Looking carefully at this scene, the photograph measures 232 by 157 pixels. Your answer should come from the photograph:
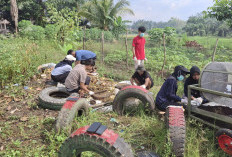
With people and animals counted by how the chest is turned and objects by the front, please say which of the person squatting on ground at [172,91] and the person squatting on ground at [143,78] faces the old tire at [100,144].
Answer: the person squatting on ground at [143,78]

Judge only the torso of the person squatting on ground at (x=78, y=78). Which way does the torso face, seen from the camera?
to the viewer's right

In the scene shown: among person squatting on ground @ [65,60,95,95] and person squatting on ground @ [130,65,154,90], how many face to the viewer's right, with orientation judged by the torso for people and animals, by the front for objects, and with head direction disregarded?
1

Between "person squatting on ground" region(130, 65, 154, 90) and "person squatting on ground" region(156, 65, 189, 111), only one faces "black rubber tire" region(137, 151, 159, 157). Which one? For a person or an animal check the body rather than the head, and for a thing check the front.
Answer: "person squatting on ground" region(130, 65, 154, 90)

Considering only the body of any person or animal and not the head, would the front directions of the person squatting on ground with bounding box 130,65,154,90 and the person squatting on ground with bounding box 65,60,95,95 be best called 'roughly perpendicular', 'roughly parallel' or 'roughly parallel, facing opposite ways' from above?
roughly perpendicular
